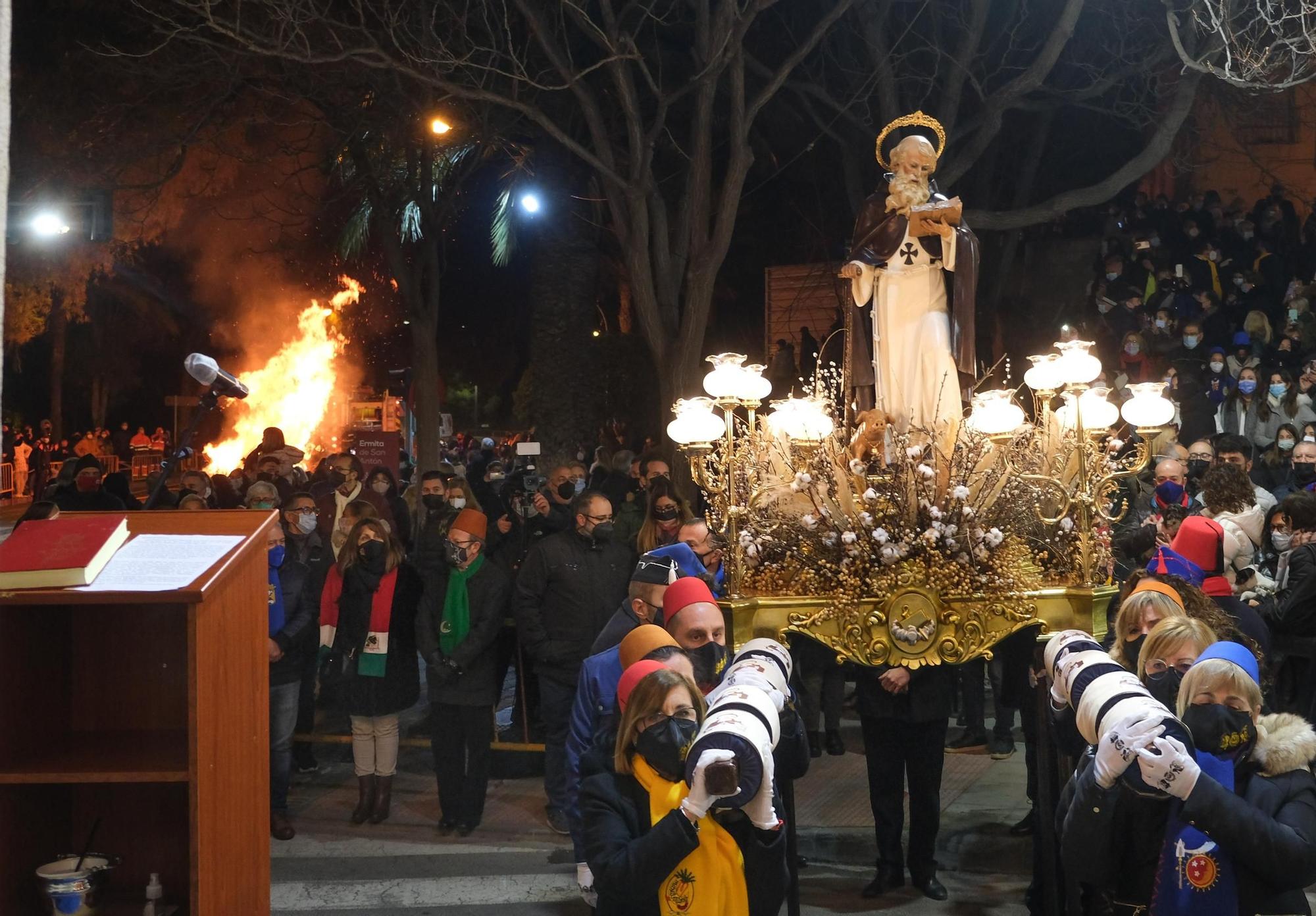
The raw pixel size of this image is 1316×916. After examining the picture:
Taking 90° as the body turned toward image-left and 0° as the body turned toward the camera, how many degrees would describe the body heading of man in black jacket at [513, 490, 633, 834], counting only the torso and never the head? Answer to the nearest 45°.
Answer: approximately 315°

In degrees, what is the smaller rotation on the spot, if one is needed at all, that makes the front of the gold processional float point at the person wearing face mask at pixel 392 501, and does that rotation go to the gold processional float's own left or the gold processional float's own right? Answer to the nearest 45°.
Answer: approximately 135° to the gold processional float's own right

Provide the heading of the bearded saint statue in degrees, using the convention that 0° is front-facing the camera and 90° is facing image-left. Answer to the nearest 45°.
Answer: approximately 0°

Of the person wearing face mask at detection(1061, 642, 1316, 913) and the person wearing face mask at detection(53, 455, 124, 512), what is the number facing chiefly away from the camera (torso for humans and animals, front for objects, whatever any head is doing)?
0

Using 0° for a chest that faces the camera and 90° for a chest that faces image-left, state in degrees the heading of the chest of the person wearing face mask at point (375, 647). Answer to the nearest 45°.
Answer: approximately 0°

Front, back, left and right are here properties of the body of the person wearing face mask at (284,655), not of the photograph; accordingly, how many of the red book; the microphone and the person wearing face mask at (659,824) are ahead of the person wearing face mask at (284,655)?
3
